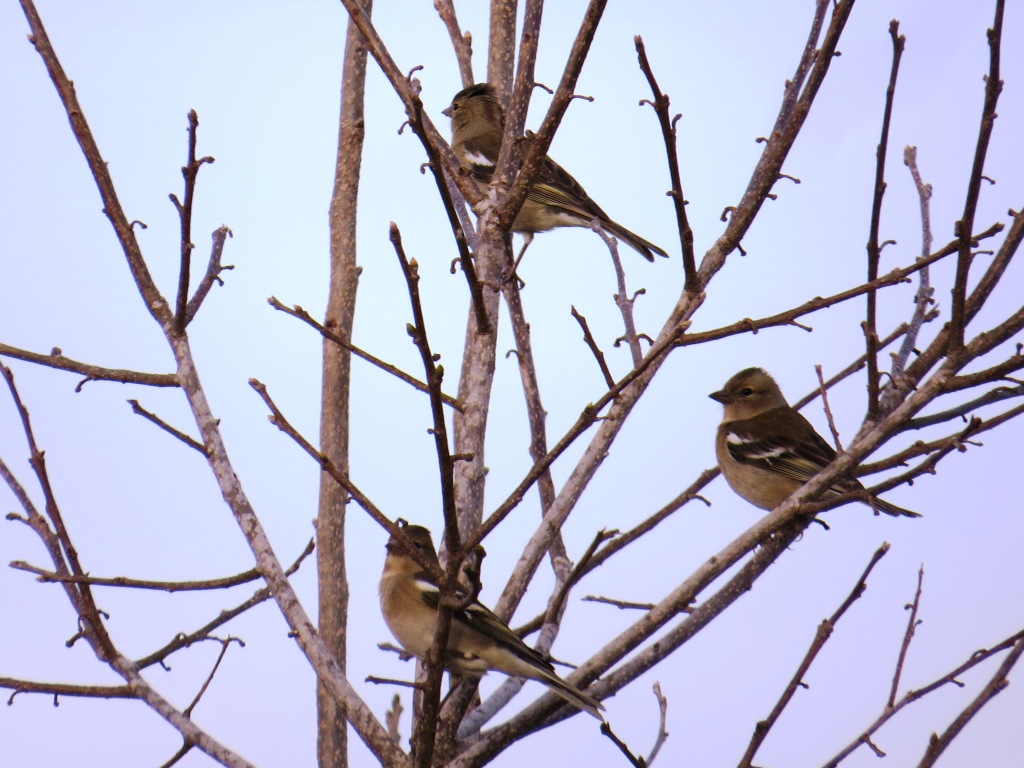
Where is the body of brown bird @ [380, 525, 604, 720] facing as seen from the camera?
to the viewer's left

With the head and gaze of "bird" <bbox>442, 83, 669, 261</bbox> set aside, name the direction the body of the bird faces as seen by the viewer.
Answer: to the viewer's left

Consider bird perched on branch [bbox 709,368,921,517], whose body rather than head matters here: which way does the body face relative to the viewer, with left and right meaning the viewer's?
facing to the left of the viewer

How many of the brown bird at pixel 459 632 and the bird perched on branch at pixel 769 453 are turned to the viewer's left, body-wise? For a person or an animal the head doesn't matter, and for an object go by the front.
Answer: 2

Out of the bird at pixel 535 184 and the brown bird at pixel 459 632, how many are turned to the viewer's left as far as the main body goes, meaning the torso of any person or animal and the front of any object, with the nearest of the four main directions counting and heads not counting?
2
